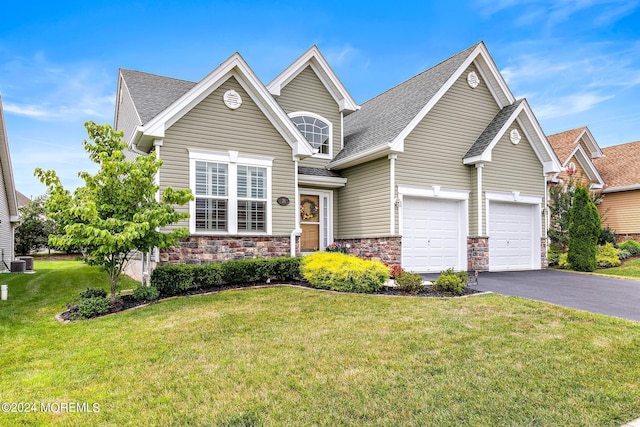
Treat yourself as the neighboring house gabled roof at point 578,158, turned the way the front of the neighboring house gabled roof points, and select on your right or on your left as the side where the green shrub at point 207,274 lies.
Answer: on your right

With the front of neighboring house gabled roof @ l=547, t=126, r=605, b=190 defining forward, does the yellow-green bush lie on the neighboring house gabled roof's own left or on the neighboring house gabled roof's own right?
on the neighboring house gabled roof's own right

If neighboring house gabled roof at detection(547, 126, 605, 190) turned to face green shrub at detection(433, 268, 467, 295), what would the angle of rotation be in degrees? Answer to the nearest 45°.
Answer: approximately 45° to its right

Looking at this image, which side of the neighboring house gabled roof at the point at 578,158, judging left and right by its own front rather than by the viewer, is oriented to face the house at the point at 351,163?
right

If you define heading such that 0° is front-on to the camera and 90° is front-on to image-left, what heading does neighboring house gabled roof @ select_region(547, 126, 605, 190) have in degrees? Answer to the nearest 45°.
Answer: approximately 315°

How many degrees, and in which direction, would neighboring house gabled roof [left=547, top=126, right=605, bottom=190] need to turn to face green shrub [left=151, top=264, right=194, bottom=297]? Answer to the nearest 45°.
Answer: approximately 90° to its right

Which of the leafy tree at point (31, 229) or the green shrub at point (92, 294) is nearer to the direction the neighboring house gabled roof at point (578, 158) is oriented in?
the green shrub
